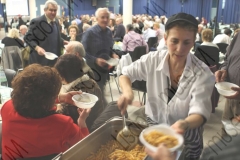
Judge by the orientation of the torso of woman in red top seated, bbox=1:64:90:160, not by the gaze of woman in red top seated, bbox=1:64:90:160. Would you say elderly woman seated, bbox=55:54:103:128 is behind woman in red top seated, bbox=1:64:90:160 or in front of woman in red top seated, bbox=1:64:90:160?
in front

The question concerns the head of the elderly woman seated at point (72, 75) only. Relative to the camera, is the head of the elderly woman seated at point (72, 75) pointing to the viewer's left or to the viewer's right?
to the viewer's right

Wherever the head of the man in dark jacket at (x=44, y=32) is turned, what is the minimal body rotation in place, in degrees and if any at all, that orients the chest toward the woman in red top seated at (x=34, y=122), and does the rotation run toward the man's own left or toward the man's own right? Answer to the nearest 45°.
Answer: approximately 45° to the man's own right

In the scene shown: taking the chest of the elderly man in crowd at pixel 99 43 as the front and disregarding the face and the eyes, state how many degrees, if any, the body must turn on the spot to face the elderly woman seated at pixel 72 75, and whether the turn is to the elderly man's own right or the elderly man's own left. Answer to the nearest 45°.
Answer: approximately 45° to the elderly man's own right

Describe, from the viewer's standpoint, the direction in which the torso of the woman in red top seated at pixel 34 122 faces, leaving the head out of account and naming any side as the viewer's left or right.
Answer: facing away from the viewer and to the right of the viewer

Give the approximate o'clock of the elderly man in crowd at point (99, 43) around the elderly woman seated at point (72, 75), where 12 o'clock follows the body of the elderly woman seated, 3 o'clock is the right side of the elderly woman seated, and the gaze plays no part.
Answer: The elderly man in crowd is roughly at 2 o'clock from the elderly woman seated.

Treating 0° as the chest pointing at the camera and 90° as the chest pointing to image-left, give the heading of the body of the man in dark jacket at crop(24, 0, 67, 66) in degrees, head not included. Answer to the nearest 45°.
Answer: approximately 315°

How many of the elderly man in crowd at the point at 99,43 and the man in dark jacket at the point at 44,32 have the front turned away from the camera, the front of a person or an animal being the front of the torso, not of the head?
0

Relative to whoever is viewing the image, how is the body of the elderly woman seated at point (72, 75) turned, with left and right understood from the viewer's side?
facing away from the viewer and to the left of the viewer

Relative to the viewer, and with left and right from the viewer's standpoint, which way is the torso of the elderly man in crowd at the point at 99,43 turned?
facing the viewer and to the right of the viewer

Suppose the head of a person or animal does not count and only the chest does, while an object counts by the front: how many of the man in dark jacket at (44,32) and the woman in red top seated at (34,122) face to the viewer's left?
0

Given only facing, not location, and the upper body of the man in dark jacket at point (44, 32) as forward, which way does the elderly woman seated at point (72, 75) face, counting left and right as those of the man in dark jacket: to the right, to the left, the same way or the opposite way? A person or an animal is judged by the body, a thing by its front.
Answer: the opposite way

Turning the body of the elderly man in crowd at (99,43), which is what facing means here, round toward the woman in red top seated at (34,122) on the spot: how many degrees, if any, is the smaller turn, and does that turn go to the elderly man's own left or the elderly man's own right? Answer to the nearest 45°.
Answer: approximately 45° to the elderly man's own right
